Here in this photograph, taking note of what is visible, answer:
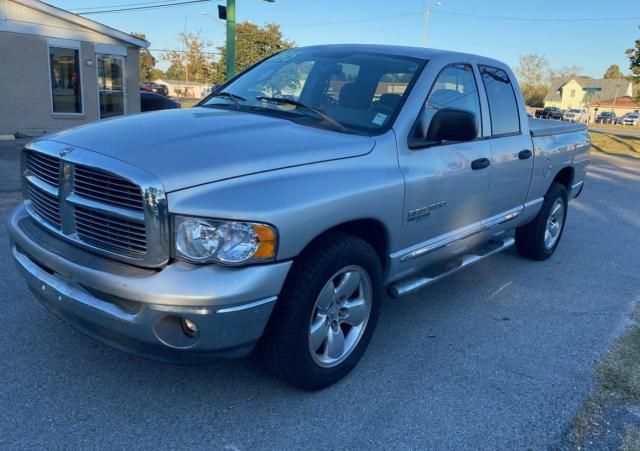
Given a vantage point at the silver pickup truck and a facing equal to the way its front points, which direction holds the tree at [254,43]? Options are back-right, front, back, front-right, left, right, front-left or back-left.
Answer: back-right

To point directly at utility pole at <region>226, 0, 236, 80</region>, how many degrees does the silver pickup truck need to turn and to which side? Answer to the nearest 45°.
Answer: approximately 135° to its right

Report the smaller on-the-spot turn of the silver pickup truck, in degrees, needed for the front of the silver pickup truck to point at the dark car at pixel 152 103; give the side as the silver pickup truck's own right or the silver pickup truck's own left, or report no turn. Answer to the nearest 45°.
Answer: approximately 135° to the silver pickup truck's own right

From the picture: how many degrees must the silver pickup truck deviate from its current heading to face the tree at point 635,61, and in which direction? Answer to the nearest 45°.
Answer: approximately 180°

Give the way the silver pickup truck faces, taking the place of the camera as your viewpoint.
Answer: facing the viewer and to the left of the viewer

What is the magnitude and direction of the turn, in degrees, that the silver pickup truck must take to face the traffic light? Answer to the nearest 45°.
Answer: approximately 135° to its right
